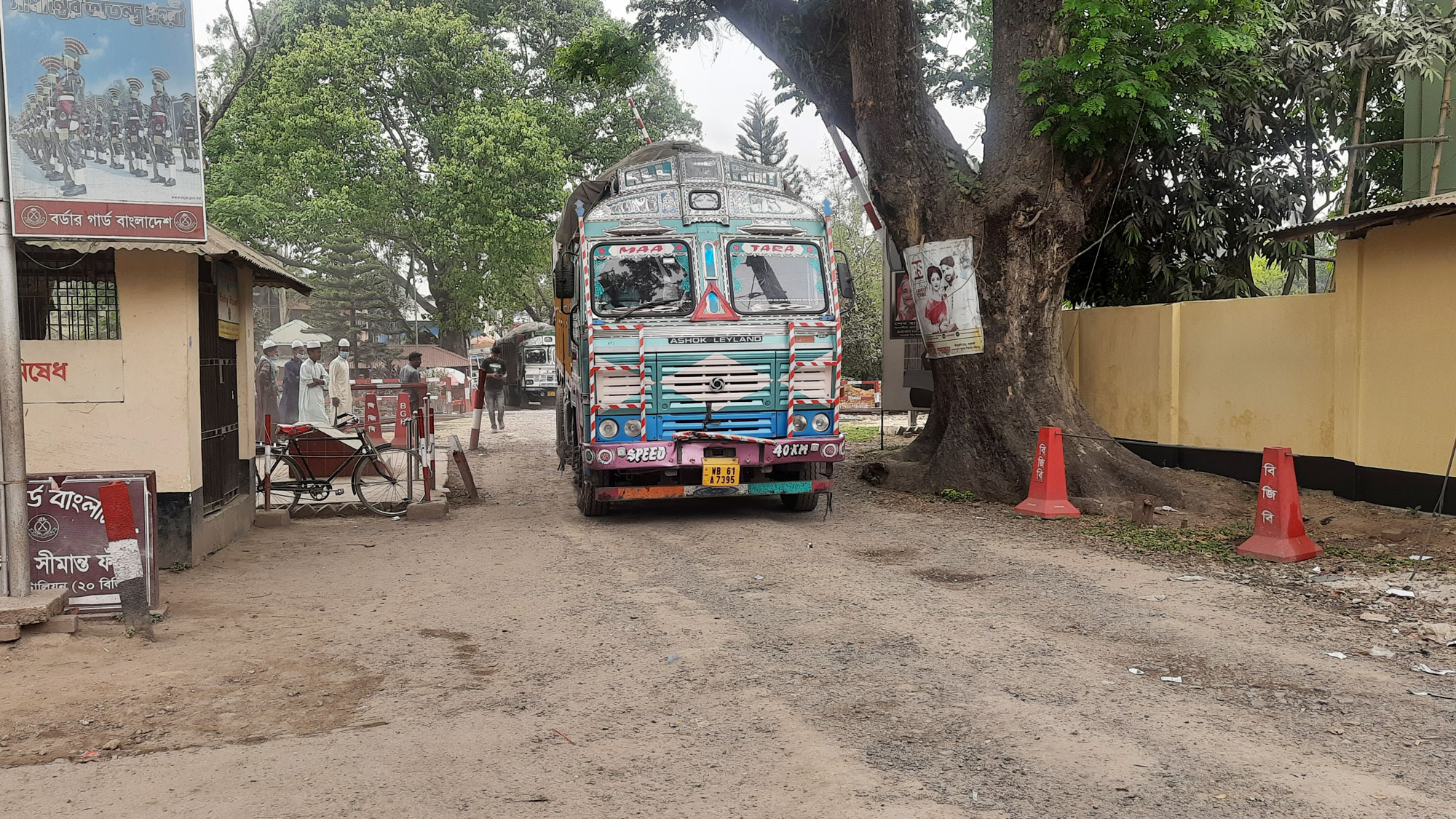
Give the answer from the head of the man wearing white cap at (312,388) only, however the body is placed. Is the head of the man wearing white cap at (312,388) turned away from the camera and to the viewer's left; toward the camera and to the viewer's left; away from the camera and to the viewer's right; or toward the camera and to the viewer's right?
toward the camera and to the viewer's right

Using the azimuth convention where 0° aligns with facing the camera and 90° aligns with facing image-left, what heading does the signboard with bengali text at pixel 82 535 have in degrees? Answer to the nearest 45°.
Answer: approximately 0°

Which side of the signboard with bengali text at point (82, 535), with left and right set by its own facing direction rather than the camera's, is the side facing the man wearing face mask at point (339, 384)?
back

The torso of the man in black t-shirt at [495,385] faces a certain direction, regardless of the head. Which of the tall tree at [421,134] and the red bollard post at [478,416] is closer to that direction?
the red bollard post

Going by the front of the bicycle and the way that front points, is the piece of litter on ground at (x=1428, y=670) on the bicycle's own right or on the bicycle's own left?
on the bicycle's own right

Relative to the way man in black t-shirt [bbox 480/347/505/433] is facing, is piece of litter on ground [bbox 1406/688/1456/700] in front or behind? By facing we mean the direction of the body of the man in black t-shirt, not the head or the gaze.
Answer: in front

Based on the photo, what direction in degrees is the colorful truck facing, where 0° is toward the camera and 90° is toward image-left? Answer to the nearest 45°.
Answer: approximately 0°

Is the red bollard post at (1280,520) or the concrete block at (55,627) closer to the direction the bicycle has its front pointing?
the red bollard post

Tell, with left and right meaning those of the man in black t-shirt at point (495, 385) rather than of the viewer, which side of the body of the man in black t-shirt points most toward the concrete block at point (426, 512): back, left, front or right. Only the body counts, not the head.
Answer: front

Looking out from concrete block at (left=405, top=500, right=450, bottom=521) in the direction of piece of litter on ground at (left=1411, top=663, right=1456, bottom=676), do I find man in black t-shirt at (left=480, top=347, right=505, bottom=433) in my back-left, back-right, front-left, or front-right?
back-left

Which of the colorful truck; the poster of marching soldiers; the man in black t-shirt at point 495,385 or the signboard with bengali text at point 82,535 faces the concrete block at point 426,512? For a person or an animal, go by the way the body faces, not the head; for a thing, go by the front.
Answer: the man in black t-shirt

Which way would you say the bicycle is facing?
to the viewer's right

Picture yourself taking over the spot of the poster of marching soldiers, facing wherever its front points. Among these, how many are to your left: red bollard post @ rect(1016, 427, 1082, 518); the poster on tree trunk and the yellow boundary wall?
3
